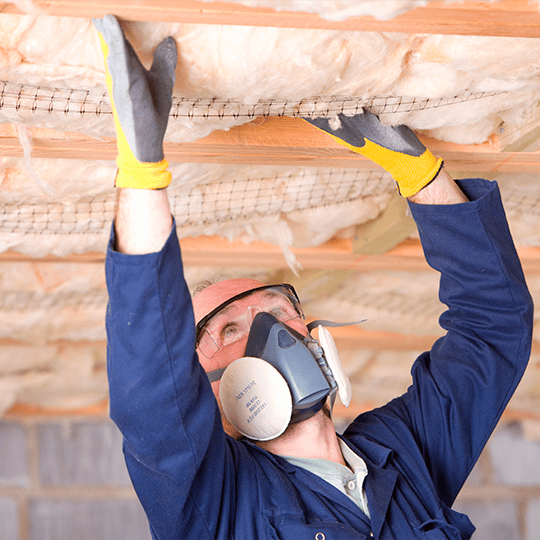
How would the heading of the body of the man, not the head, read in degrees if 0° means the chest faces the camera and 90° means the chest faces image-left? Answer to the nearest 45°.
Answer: approximately 315°
